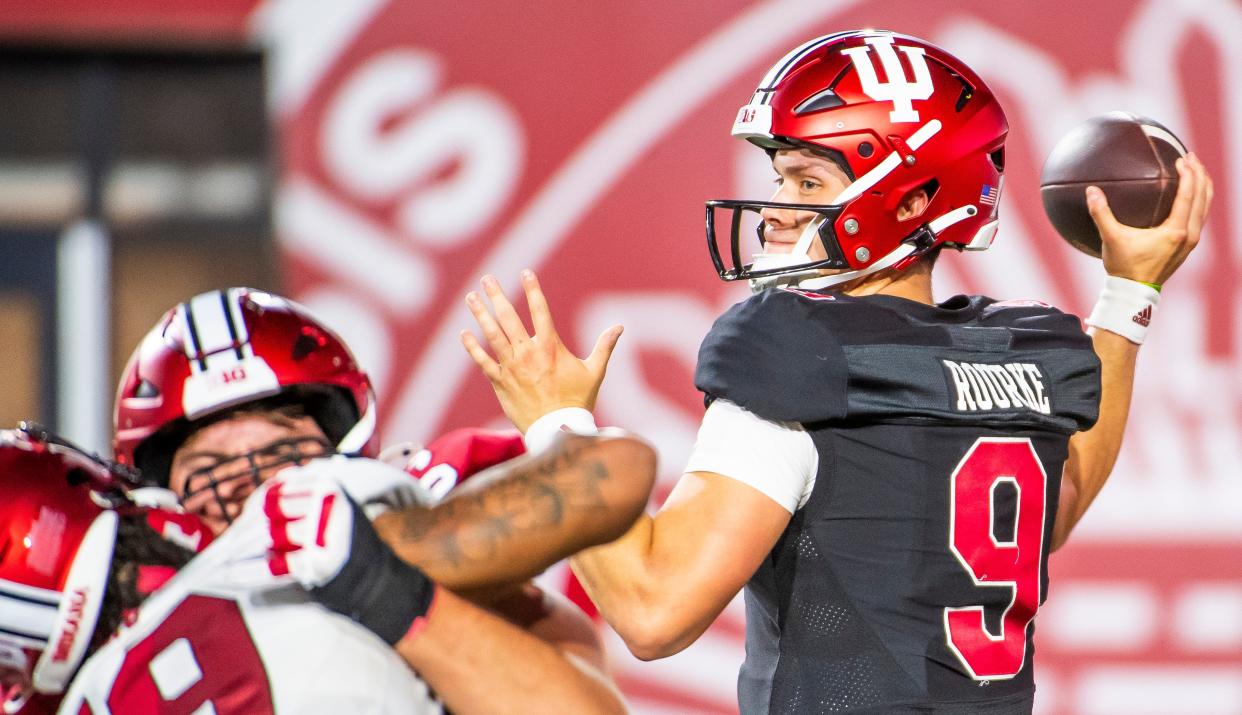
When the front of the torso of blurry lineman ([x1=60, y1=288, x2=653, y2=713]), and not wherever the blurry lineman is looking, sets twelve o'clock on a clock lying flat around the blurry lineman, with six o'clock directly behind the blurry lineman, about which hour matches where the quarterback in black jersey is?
The quarterback in black jersey is roughly at 8 o'clock from the blurry lineman.

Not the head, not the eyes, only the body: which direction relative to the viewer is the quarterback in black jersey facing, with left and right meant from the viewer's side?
facing away from the viewer and to the left of the viewer

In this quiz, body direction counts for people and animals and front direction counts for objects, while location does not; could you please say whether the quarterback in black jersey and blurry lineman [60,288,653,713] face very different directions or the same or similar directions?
very different directions

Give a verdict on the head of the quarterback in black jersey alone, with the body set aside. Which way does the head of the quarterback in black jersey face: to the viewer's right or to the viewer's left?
to the viewer's left

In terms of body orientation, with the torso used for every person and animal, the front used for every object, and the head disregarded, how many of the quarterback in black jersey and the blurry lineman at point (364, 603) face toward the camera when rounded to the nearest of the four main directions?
1

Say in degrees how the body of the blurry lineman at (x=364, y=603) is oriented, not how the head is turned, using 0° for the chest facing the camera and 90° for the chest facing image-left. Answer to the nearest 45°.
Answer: approximately 0°

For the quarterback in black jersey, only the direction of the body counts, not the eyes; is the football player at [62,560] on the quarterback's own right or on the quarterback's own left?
on the quarterback's own left

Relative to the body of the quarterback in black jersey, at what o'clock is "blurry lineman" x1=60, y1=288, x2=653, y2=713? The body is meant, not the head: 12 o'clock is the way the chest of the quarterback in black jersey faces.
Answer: The blurry lineman is roughly at 9 o'clock from the quarterback in black jersey.
